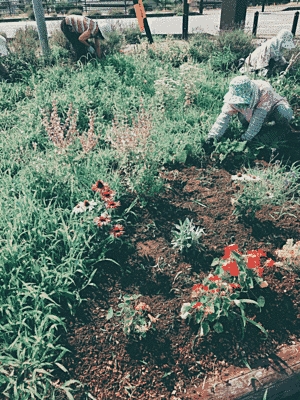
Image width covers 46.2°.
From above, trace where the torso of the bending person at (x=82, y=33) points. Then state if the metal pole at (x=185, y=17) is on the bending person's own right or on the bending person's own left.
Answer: on the bending person's own left

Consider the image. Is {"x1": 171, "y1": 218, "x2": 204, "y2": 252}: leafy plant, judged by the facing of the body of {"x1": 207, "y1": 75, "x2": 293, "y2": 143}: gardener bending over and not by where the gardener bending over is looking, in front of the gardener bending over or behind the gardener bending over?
in front

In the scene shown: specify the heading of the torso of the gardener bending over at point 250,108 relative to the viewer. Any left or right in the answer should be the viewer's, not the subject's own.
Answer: facing the viewer and to the left of the viewer

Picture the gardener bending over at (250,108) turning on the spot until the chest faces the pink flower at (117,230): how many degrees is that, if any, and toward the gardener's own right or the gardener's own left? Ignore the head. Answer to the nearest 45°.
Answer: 0° — they already face it

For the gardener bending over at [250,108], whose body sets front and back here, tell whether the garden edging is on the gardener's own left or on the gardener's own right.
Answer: on the gardener's own left

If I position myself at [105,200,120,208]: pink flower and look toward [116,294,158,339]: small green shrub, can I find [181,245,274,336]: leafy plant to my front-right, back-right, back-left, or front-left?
front-left
